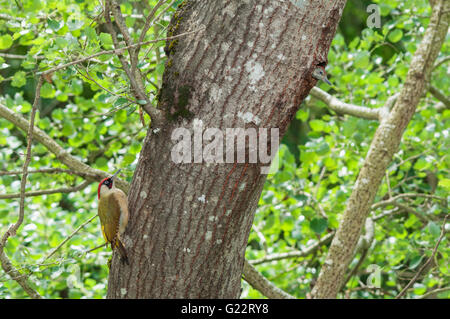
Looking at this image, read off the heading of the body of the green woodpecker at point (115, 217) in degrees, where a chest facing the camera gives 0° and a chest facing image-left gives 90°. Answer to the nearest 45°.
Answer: approximately 270°
